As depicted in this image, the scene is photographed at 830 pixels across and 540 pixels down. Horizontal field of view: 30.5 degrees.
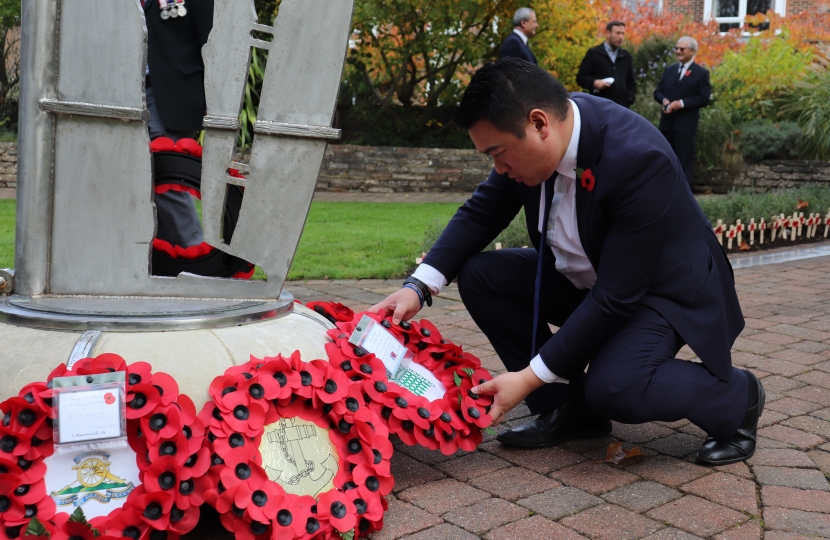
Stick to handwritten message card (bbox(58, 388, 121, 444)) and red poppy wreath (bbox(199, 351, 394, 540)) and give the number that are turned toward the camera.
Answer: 2

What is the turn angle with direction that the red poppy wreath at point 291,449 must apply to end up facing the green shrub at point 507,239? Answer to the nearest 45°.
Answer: approximately 180°

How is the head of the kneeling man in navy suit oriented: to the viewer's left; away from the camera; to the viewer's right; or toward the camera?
to the viewer's left

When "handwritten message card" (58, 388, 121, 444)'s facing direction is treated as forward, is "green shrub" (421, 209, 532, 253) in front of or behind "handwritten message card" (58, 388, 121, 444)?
behind

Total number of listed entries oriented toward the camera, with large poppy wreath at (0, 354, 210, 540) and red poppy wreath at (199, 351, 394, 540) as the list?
2

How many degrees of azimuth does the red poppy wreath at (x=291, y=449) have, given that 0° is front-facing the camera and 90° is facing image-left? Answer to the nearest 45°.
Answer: approximately 0°
